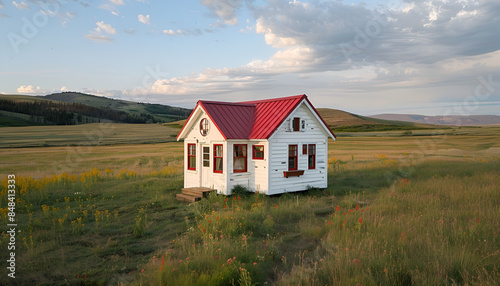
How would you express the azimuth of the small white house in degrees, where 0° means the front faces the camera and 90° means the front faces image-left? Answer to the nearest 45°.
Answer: approximately 45°
